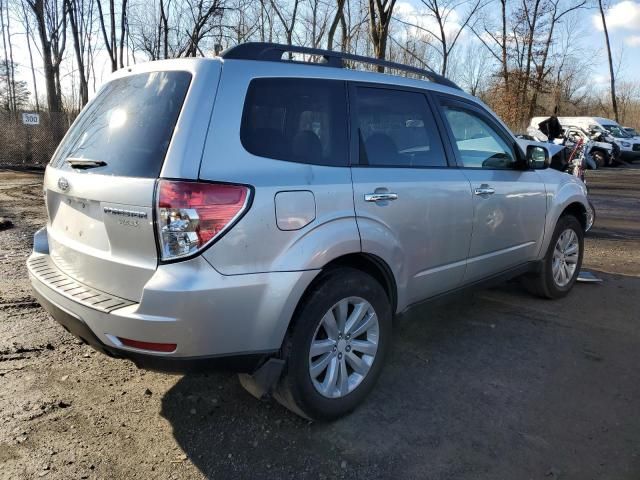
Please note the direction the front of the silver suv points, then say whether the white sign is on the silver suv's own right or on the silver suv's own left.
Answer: on the silver suv's own left

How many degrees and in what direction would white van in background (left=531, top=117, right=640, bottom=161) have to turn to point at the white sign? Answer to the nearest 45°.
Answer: approximately 90° to its right

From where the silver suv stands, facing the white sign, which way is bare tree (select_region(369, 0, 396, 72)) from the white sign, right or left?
right

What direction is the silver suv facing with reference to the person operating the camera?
facing away from the viewer and to the right of the viewer

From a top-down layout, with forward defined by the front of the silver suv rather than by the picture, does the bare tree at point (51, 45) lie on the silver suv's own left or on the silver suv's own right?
on the silver suv's own left

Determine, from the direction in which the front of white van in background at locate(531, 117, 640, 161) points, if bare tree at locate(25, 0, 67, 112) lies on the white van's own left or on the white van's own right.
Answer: on the white van's own right

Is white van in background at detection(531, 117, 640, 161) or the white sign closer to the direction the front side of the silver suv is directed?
the white van in background

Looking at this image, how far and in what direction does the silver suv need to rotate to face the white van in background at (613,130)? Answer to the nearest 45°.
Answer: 0° — it already faces it

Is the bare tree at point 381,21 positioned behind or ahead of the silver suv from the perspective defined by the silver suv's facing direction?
ahead
